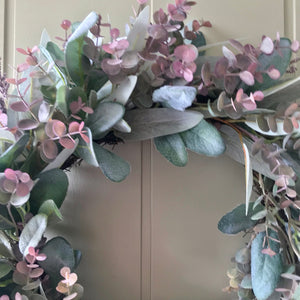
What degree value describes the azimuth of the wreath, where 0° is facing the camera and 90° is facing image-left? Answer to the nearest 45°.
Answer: approximately 0°
